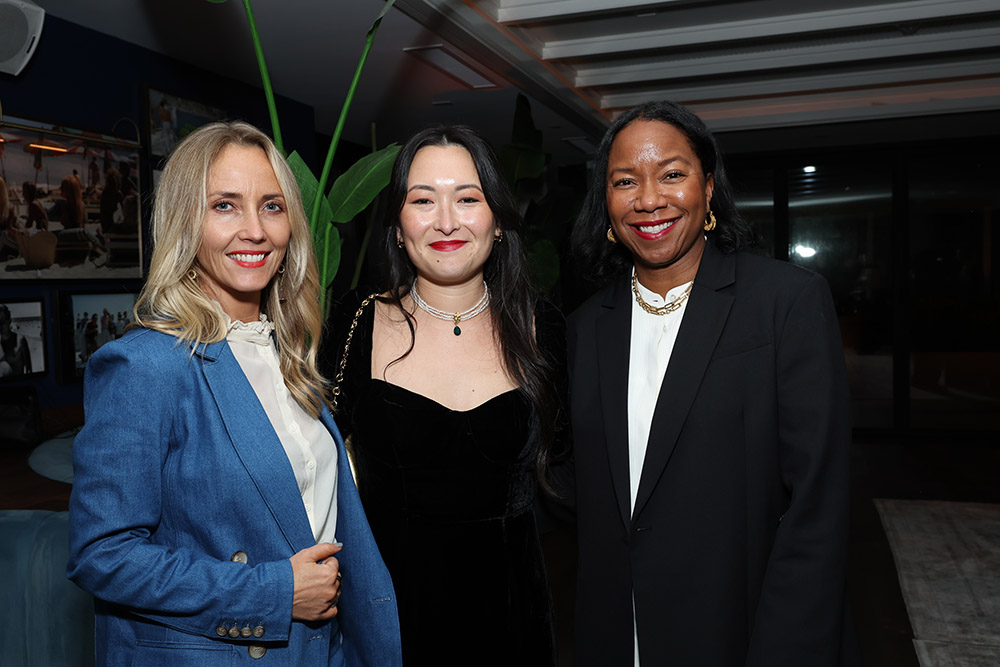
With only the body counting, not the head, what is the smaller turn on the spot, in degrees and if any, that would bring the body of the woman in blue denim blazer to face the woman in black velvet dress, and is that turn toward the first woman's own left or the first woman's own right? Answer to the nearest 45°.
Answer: approximately 90° to the first woman's own left

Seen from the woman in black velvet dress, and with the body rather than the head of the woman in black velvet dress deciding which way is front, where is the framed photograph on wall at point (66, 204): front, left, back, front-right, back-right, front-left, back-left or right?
back-right

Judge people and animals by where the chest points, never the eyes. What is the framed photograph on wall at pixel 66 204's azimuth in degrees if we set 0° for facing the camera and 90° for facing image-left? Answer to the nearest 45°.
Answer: approximately 315°
